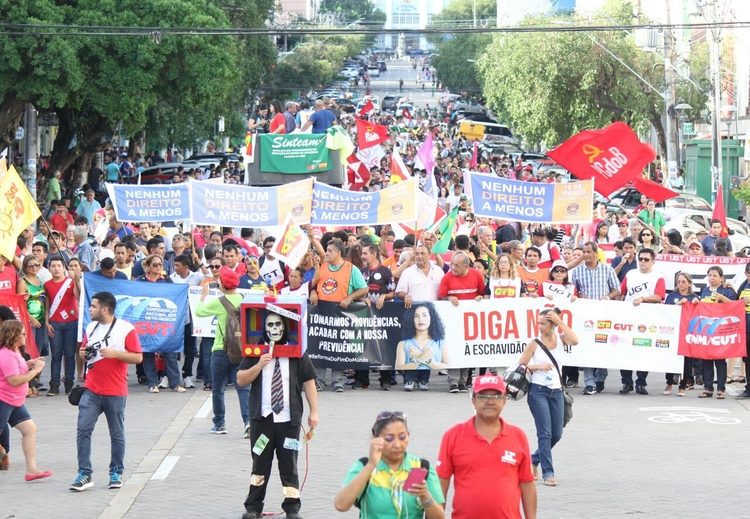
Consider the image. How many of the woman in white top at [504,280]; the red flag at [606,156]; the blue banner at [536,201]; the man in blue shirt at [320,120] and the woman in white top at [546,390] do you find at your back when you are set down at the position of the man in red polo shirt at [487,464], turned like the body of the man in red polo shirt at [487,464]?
5

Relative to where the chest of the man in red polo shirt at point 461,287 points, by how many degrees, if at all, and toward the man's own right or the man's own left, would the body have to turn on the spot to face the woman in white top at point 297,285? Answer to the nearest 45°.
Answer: approximately 90° to the man's own right

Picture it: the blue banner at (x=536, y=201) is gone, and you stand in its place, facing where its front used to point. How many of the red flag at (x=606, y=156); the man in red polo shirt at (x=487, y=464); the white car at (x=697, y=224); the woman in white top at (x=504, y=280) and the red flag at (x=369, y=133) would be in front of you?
2

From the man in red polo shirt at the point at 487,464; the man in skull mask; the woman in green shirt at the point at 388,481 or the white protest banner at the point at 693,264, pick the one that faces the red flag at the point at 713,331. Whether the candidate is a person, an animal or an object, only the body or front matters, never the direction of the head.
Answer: the white protest banner

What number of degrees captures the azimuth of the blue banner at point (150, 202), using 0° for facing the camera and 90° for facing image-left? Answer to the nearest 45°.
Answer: approximately 0°

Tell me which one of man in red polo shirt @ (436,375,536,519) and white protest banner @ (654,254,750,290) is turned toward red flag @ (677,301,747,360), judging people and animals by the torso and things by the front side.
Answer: the white protest banner
